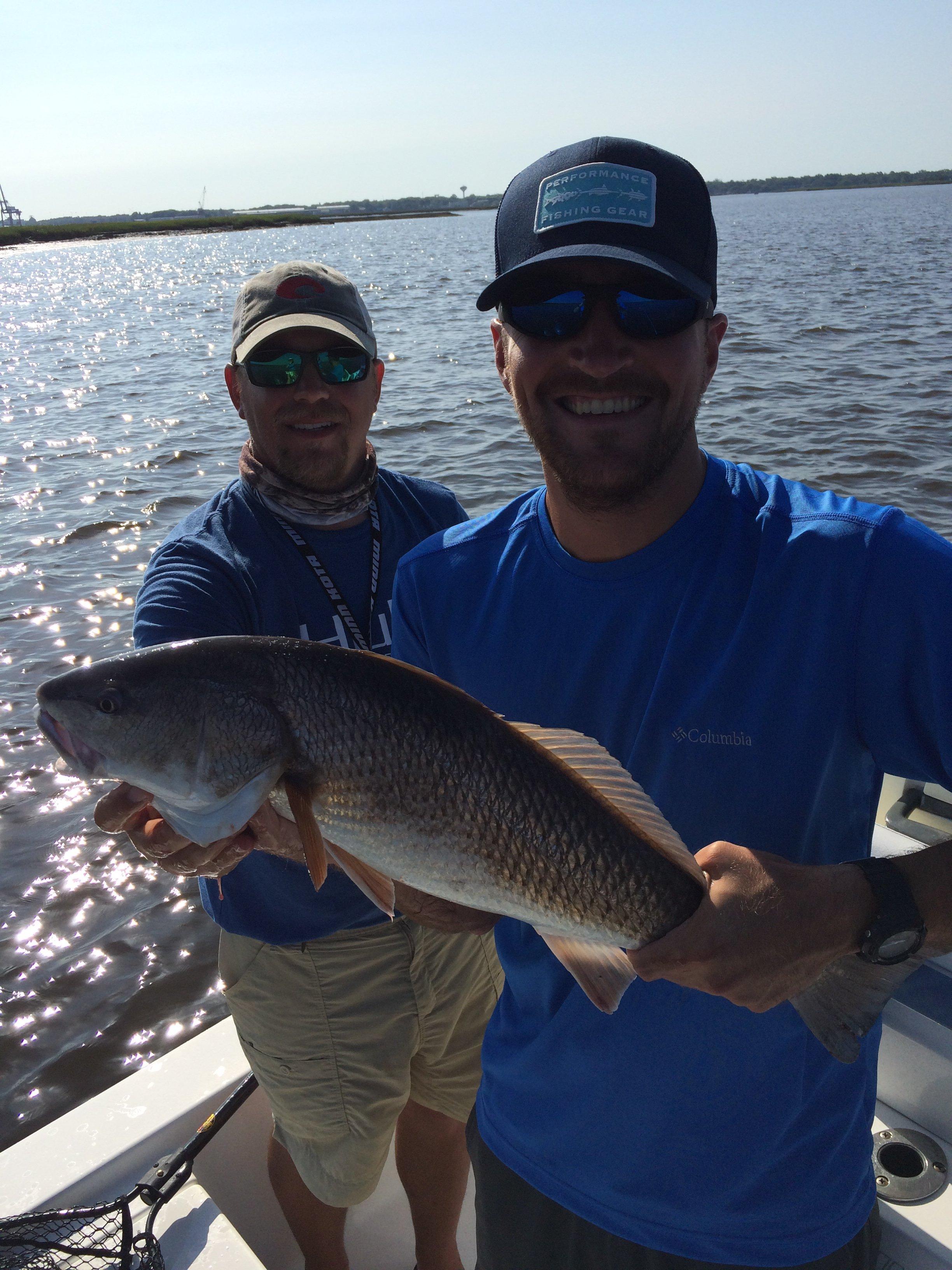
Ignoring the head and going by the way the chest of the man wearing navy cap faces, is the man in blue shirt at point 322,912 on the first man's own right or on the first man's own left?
on the first man's own right

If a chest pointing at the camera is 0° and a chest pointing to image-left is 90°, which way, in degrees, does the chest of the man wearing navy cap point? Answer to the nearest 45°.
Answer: approximately 0°
